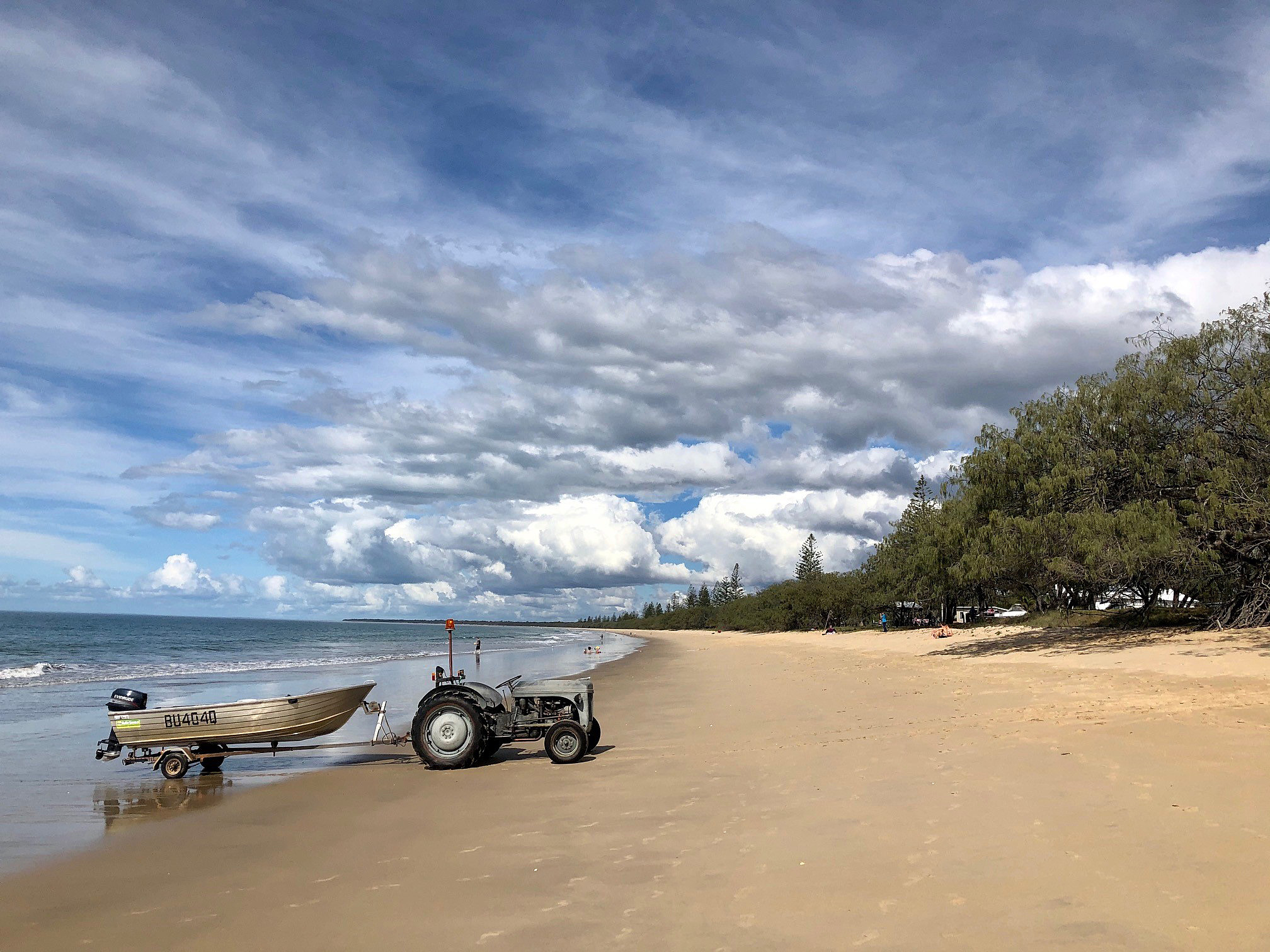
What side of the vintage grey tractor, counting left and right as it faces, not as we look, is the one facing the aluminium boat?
back

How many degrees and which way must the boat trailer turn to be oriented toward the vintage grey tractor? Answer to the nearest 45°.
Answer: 0° — it already faces it

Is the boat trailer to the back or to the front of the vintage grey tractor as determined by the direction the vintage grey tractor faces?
to the back

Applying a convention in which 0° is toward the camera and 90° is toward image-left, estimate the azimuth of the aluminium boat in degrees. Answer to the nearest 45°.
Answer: approximately 270°

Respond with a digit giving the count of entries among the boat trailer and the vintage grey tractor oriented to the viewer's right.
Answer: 2

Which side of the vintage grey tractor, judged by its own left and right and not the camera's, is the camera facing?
right

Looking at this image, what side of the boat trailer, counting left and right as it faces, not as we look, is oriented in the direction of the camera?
right

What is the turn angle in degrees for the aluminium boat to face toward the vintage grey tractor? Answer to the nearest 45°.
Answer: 0° — it already faces it

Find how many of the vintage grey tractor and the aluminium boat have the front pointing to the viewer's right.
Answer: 2
